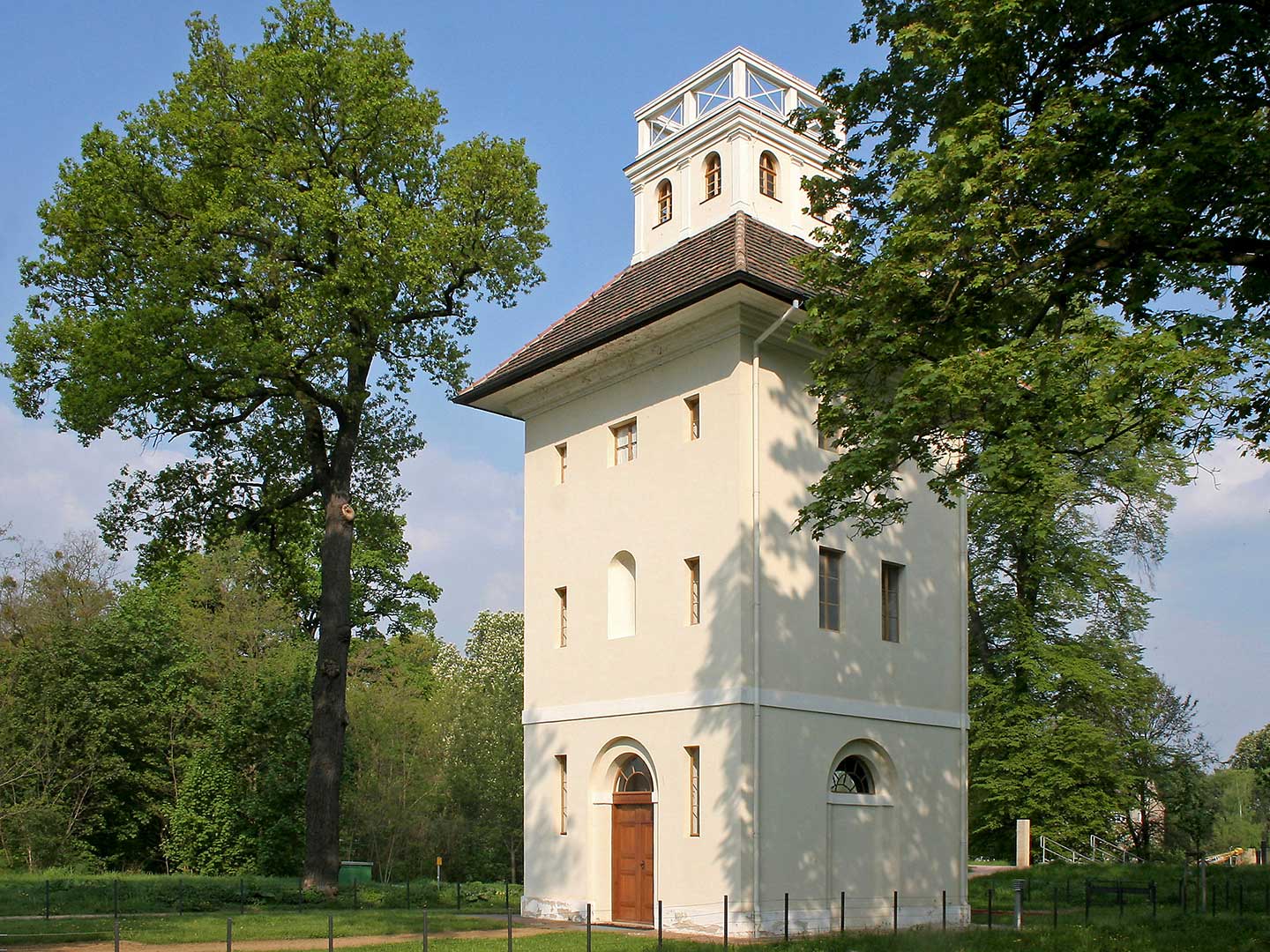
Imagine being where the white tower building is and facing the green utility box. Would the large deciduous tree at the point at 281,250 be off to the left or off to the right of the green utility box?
left

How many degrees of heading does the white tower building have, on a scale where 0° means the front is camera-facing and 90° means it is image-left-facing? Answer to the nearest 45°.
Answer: approximately 45°

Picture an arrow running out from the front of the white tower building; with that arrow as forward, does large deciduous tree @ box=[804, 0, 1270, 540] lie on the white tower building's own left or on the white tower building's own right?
on the white tower building's own left

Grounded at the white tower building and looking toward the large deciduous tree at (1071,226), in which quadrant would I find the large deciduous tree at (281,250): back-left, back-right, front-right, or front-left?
back-right

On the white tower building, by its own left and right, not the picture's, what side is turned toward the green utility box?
right
